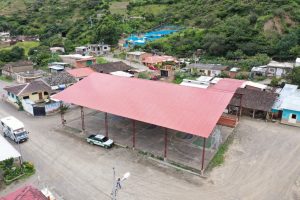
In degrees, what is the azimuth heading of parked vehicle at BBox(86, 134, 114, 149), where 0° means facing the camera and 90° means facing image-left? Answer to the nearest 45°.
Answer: approximately 315°

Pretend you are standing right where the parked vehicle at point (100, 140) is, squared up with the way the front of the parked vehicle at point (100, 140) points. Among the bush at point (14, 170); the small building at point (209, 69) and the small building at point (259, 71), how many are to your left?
2

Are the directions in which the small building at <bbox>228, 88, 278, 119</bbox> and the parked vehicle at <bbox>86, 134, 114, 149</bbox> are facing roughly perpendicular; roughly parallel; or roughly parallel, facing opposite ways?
roughly perpendicular

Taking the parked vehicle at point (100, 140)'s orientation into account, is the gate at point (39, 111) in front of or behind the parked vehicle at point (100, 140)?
behind

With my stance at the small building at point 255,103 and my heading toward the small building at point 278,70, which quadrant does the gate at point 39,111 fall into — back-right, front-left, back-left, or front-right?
back-left

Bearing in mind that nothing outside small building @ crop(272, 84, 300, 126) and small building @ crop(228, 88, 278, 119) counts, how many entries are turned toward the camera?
2

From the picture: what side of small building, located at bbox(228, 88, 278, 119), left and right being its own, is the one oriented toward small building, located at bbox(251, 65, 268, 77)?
back

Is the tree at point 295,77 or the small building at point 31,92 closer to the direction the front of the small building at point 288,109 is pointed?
the small building
